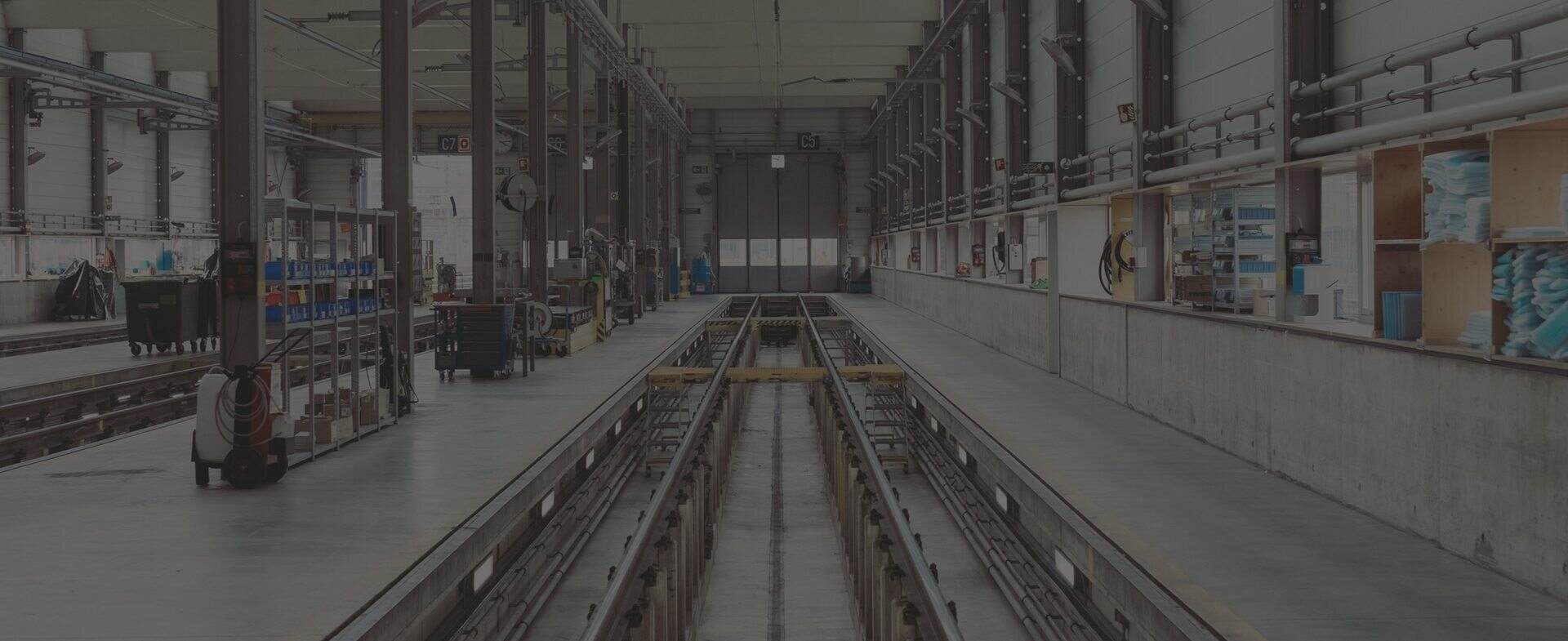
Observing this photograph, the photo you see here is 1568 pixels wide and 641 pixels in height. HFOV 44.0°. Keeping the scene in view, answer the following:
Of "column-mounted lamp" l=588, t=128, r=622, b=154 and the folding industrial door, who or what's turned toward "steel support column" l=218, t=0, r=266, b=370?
the folding industrial door

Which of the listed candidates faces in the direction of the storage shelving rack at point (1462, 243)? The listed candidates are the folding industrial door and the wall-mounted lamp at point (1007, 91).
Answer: the folding industrial door

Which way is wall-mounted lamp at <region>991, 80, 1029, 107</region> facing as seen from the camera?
to the viewer's left

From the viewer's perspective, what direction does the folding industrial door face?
toward the camera

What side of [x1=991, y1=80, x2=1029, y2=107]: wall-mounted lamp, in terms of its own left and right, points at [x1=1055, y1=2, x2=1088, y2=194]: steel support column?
left

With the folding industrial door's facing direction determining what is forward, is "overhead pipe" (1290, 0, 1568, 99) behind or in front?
in front

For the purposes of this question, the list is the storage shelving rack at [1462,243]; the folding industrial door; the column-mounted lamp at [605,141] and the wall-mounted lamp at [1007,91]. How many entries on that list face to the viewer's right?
1

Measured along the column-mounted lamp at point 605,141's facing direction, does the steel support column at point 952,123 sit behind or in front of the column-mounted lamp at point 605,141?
in front

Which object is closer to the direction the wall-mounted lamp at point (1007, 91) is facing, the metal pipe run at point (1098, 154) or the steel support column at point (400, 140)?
the steel support column

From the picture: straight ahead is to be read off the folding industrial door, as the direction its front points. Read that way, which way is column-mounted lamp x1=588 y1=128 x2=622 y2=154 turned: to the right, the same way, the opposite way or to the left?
to the left

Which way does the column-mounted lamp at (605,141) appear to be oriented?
to the viewer's right

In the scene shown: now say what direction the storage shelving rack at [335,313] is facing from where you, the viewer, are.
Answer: facing the viewer and to the right of the viewer

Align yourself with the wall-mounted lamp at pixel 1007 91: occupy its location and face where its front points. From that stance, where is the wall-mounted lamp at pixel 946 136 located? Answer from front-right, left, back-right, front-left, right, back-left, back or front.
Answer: right
